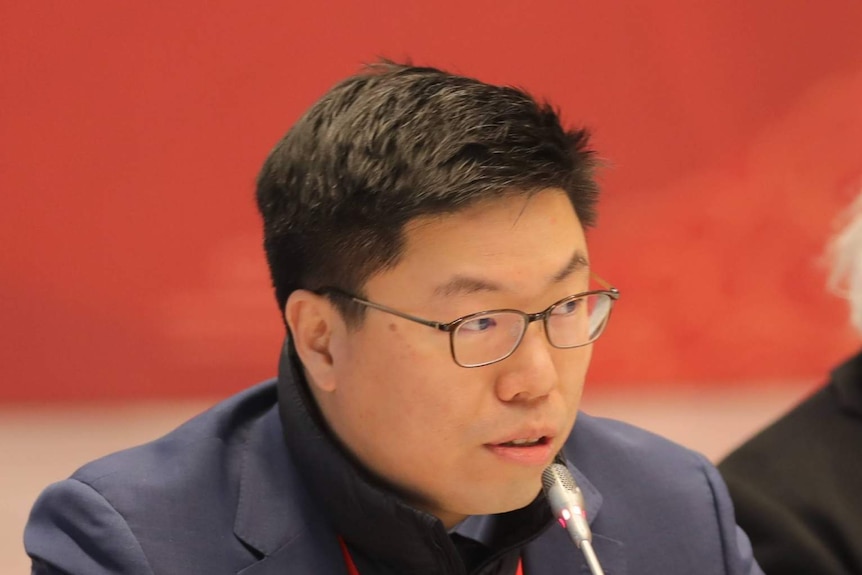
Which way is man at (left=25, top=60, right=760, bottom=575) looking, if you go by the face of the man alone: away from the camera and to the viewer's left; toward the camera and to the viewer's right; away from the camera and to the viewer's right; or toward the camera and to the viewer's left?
toward the camera and to the viewer's right

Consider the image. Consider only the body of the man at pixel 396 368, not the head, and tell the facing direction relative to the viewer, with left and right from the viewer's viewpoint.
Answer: facing the viewer and to the right of the viewer

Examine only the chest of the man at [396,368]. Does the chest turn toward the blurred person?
no
